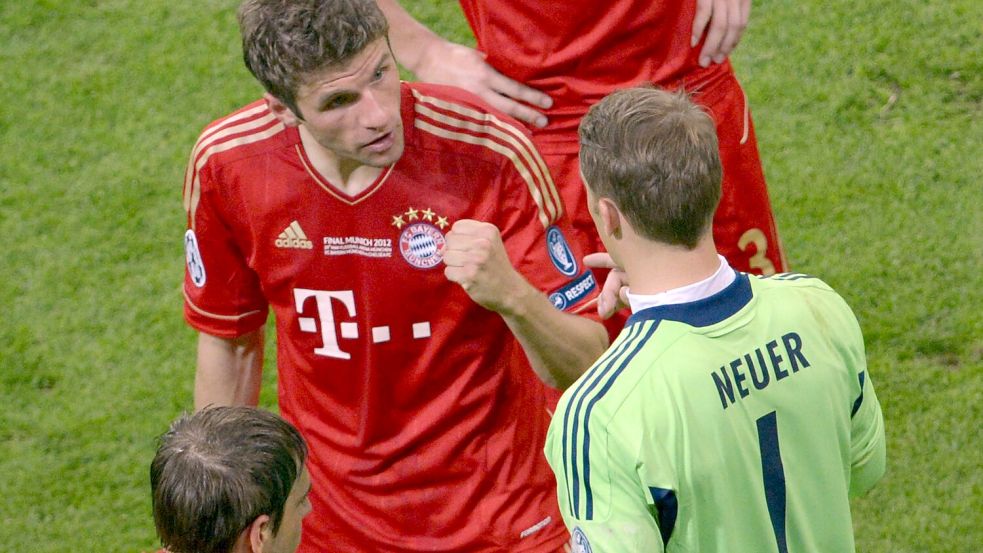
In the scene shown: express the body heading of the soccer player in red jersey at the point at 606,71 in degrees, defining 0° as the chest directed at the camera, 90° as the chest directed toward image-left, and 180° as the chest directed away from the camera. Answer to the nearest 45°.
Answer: approximately 0°

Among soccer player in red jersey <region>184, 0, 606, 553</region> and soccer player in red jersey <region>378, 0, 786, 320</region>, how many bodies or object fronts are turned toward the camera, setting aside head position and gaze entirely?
2

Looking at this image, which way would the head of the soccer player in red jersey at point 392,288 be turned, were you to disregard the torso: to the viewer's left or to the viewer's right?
to the viewer's right

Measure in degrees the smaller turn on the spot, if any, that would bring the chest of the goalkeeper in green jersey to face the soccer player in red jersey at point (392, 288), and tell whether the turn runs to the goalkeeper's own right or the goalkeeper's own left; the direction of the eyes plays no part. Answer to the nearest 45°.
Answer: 0° — they already face them

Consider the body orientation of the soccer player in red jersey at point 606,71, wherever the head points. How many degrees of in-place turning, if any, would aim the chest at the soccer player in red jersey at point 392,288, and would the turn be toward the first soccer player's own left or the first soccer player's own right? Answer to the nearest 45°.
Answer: approximately 45° to the first soccer player's own right

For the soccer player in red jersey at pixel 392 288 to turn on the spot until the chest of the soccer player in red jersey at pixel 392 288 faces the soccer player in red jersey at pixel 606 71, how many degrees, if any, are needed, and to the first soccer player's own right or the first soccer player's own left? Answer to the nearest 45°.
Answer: approximately 135° to the first soccer player's own left

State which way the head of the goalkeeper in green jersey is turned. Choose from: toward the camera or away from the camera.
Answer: away from the camera

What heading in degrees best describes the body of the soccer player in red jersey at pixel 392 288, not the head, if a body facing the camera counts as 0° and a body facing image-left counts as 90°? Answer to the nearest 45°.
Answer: approximately 0°
